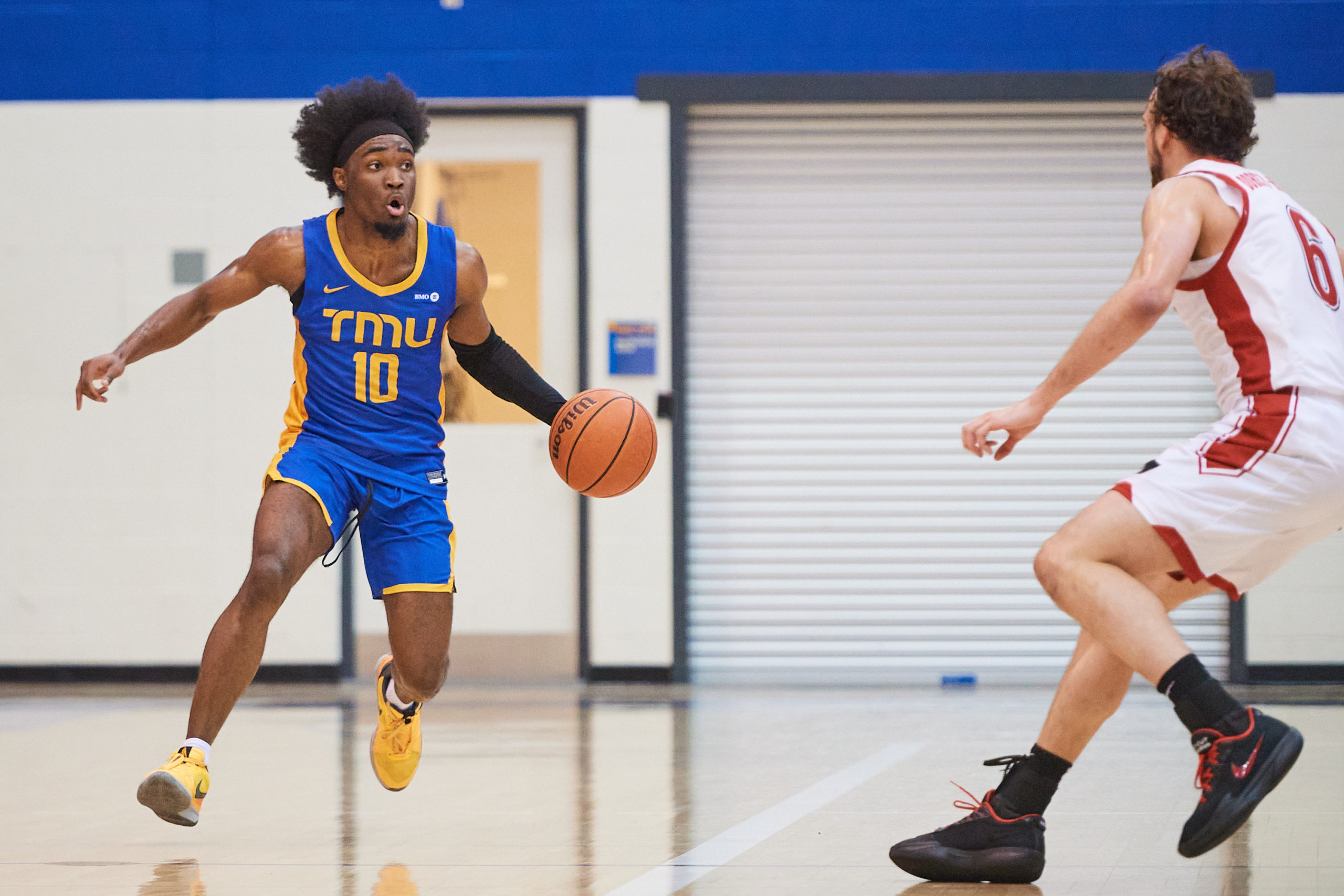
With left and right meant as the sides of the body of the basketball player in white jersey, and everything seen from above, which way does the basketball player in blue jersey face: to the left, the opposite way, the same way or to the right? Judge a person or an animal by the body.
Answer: the opposite way

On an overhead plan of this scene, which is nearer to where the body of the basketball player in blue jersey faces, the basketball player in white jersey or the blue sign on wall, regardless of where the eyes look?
the basketball player in white jersey

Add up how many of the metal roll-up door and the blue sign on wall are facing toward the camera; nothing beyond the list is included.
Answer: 2

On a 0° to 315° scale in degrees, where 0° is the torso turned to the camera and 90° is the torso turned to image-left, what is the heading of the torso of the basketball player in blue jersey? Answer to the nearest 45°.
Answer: approximately 0°

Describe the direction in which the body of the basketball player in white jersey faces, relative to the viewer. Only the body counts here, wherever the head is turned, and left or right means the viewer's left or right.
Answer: facing away from the viewer and to the left of the viewer

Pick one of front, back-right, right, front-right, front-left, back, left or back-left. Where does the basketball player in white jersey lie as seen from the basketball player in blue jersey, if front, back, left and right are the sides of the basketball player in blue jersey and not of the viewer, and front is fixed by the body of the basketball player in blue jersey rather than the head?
front-left

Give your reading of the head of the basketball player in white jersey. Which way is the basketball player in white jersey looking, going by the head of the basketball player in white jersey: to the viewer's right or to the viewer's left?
to the viewer's left

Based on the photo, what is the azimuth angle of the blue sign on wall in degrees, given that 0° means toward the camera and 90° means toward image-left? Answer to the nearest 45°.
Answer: approximately 0°

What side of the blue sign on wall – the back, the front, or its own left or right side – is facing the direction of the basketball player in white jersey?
front

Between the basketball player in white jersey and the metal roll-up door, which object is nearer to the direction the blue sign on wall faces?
the basketball player in white jersey

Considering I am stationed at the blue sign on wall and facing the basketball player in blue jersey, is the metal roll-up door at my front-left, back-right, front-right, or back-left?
back-left

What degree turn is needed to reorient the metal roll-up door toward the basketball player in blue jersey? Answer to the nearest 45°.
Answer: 0° — it already faces them
